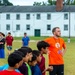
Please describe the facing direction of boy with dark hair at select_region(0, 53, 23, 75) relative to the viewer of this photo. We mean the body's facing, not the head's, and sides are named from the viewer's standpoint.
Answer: facing away from the viewer and to the right of the viewer

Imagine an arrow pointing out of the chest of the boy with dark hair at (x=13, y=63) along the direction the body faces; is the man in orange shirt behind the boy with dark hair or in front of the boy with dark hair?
in front

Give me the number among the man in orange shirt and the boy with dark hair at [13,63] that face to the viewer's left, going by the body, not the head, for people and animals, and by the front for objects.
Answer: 0

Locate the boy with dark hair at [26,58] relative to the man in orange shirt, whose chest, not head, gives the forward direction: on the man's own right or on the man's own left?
on the man's own right
